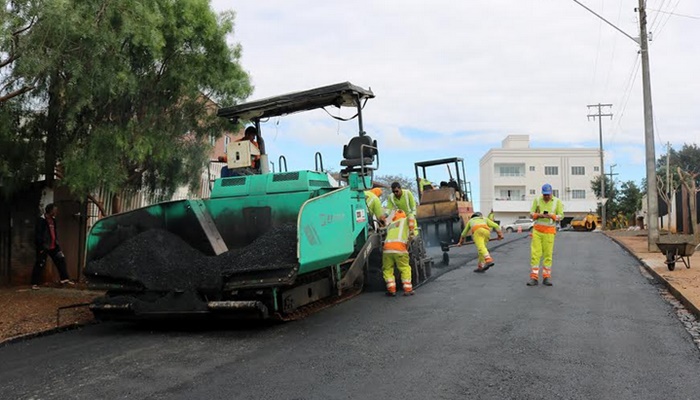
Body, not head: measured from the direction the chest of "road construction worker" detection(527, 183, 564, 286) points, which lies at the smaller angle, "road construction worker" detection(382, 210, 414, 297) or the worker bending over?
the road construction worker

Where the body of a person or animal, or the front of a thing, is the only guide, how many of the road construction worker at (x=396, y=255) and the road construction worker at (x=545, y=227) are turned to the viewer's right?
0

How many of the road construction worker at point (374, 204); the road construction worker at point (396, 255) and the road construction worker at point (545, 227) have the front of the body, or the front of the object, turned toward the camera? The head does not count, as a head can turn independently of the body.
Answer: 1

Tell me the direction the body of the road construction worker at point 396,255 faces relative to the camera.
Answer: away from the camera

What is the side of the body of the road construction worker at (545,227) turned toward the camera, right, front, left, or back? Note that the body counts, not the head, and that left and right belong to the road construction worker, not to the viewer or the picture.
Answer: front

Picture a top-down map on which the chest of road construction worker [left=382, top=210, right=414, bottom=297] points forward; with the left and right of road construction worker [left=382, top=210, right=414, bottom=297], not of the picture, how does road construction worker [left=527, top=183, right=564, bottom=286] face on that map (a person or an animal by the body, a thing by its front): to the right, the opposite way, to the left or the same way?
the opposite way

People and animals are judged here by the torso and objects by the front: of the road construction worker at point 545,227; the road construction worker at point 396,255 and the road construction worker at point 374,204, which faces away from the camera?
the road construction worker at point 396,255

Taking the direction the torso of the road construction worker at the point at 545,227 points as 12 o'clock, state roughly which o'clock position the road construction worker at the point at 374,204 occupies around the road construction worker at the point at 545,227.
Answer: the road construction worker at the point at 374,204 is roughly at 2 o'clock from the road construction worker at the point at 545,227.

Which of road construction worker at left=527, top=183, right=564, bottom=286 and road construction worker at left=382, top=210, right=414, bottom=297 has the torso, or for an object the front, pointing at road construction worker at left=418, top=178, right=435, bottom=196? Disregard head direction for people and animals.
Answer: road construction worker at left=382, top=210, right=414, bottom=297

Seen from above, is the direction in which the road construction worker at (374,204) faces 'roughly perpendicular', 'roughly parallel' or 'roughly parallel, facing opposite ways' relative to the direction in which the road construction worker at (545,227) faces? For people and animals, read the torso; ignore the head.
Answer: roughly perpendicular

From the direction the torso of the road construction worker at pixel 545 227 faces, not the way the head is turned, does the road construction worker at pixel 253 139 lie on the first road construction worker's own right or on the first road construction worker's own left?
on the first road construction worker's own right
